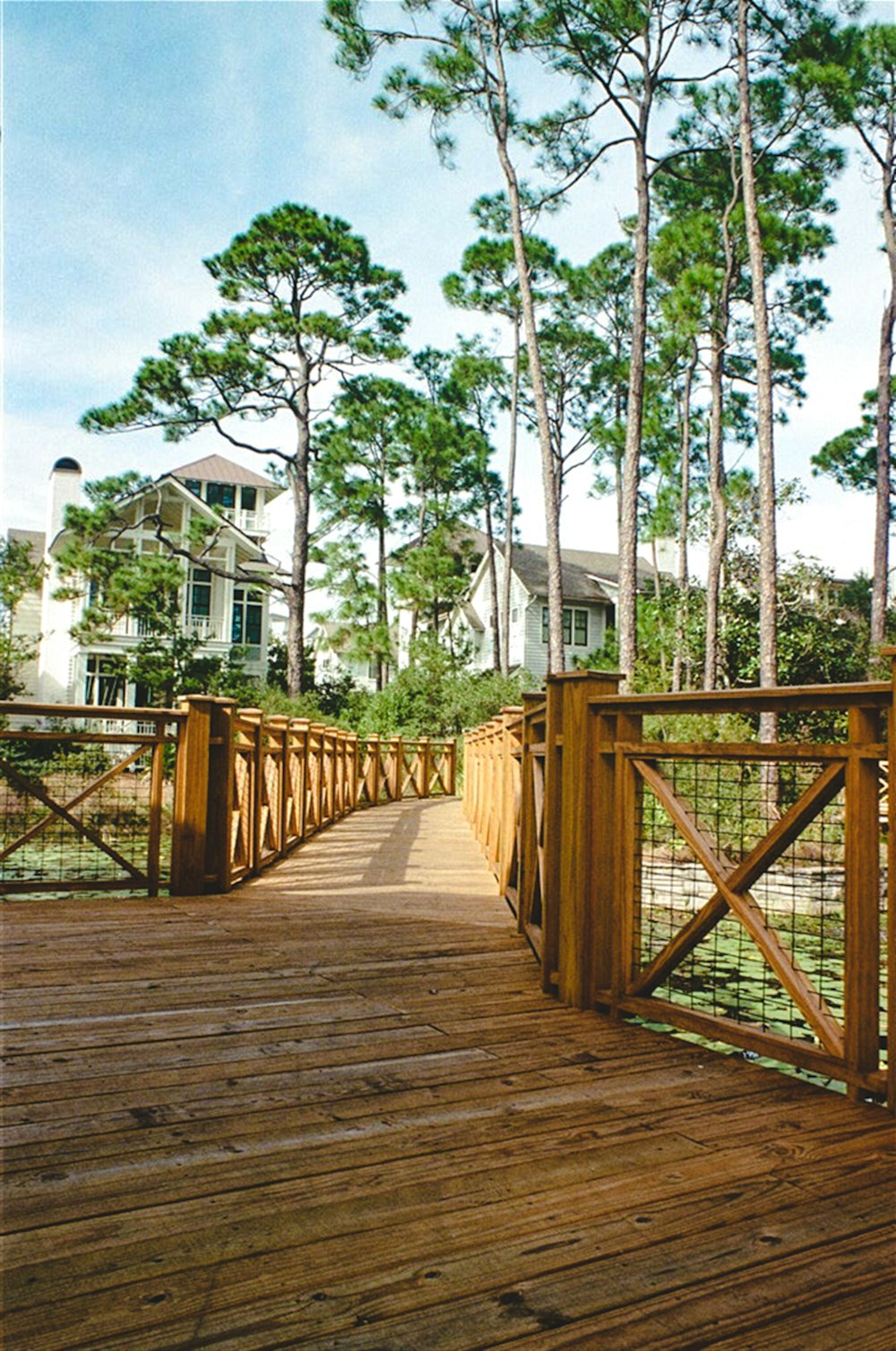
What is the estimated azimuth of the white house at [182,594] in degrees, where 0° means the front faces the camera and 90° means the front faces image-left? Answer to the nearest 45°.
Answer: approximately 315°

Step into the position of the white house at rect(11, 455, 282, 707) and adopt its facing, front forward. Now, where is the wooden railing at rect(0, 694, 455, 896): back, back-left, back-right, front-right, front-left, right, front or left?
front-right
